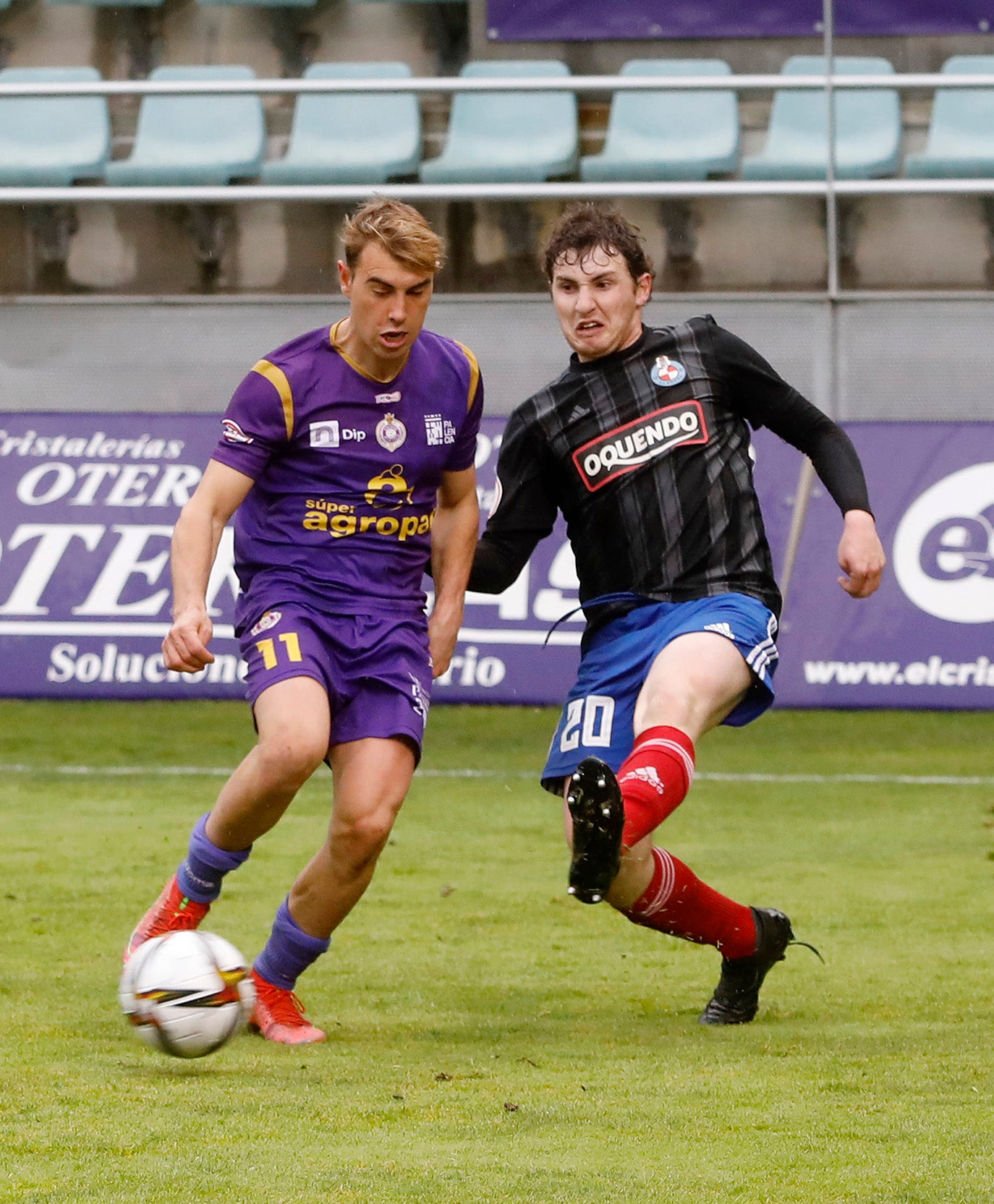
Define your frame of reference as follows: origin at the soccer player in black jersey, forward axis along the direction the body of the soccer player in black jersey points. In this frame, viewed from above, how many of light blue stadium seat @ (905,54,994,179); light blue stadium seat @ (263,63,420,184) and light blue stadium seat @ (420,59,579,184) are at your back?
3

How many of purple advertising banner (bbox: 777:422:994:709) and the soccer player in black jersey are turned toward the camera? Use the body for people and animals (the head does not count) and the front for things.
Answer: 2

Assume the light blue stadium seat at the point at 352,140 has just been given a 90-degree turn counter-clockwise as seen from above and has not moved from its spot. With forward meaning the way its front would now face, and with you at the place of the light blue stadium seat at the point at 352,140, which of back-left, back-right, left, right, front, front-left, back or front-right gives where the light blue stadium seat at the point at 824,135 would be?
front-left

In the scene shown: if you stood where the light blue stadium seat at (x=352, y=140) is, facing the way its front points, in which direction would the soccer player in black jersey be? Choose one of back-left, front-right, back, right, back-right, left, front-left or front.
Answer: front-left

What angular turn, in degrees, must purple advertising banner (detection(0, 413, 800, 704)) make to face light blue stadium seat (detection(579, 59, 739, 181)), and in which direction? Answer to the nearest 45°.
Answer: approximately 135° to its left

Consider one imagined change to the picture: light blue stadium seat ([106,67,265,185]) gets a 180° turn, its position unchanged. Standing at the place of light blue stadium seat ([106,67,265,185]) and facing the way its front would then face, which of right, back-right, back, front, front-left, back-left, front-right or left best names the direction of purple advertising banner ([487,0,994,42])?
front-right

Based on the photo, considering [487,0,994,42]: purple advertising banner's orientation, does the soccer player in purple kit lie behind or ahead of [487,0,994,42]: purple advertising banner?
ahead
